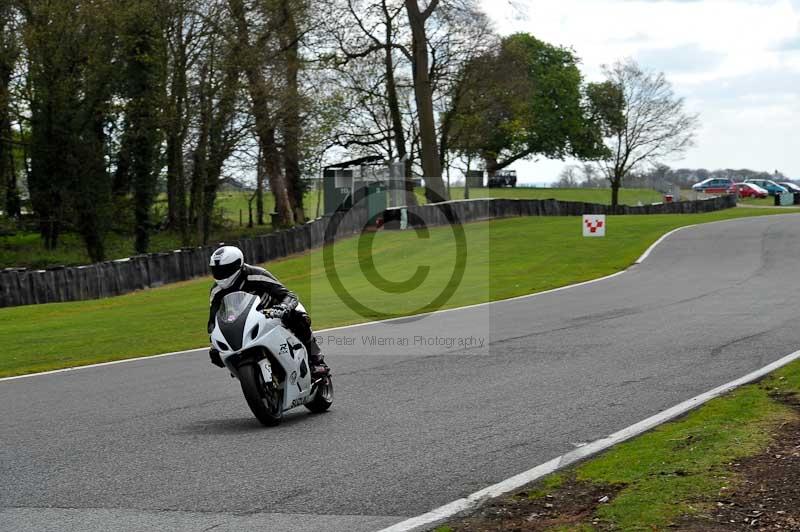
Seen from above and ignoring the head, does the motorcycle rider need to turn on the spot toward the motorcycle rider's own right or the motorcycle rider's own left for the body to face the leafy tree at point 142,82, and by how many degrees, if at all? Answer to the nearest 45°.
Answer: approximately 135° to the motorcycle rider's own right

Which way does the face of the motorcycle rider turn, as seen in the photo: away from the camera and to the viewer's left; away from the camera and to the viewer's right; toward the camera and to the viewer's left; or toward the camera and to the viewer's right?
toward the camera and to the viewer's left

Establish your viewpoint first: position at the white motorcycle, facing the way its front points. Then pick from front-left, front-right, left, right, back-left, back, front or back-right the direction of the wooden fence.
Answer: back-right

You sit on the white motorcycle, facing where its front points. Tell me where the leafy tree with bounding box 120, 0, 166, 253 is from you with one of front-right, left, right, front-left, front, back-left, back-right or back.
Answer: back-right

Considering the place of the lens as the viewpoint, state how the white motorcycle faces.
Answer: facing the viewer and to the left of the viewer

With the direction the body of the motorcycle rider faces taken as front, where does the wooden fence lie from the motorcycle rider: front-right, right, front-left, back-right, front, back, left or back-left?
back-right
